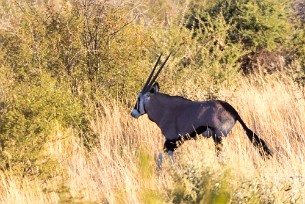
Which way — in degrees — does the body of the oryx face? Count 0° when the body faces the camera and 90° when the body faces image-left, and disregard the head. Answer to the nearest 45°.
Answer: approximately 90°

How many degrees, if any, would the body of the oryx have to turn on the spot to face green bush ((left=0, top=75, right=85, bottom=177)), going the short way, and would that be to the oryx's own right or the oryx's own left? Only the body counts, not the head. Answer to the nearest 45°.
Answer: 0° — it already faces it
